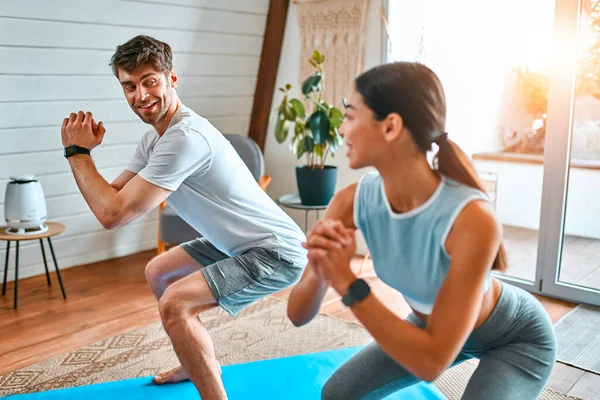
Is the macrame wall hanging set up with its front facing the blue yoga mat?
yes

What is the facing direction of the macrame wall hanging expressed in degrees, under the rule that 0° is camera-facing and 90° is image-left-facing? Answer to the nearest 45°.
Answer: approximately 0°

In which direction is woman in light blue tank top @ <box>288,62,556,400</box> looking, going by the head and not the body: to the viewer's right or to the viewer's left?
to the viewer's left

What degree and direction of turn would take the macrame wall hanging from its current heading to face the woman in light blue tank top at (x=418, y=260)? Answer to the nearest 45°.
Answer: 0° — it already faces them

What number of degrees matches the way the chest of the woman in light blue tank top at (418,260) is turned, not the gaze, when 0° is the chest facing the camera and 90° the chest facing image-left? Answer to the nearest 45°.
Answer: approximately 45°
